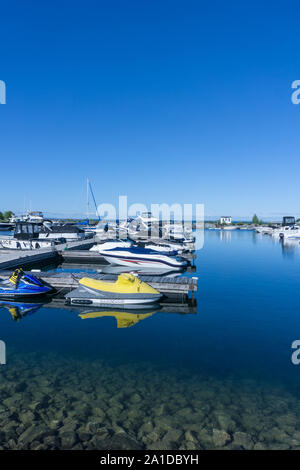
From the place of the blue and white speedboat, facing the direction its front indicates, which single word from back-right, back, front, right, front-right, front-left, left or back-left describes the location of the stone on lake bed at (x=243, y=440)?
left

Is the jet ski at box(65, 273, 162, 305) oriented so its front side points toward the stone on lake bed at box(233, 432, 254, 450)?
no

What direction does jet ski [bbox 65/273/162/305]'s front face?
to the viewer's right

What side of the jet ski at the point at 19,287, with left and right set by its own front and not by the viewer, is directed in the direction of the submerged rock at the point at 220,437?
right

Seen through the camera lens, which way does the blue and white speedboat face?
facing to the left of the viewer

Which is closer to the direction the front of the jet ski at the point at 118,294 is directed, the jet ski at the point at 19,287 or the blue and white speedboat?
the blue and white speedboat

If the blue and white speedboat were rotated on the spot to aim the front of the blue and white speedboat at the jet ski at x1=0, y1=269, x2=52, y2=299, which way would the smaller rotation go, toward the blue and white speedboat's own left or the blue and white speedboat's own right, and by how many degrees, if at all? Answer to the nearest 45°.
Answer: approximately 45° to the blue and white speedboat's own left

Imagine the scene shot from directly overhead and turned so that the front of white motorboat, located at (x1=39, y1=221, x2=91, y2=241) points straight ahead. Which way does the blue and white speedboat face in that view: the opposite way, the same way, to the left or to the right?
the opposite way
